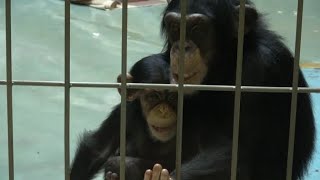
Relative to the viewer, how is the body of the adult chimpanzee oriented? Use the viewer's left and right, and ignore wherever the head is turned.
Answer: facing the viewer and to the left of the viewer
